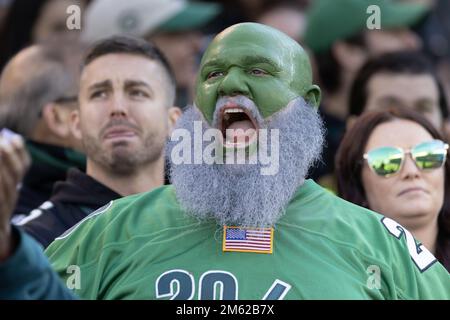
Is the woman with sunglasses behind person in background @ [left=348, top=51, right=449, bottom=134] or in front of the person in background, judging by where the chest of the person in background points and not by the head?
in front

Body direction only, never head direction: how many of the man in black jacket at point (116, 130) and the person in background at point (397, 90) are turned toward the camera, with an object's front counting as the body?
2

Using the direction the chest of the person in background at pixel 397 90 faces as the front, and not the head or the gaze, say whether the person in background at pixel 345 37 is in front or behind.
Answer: behind
